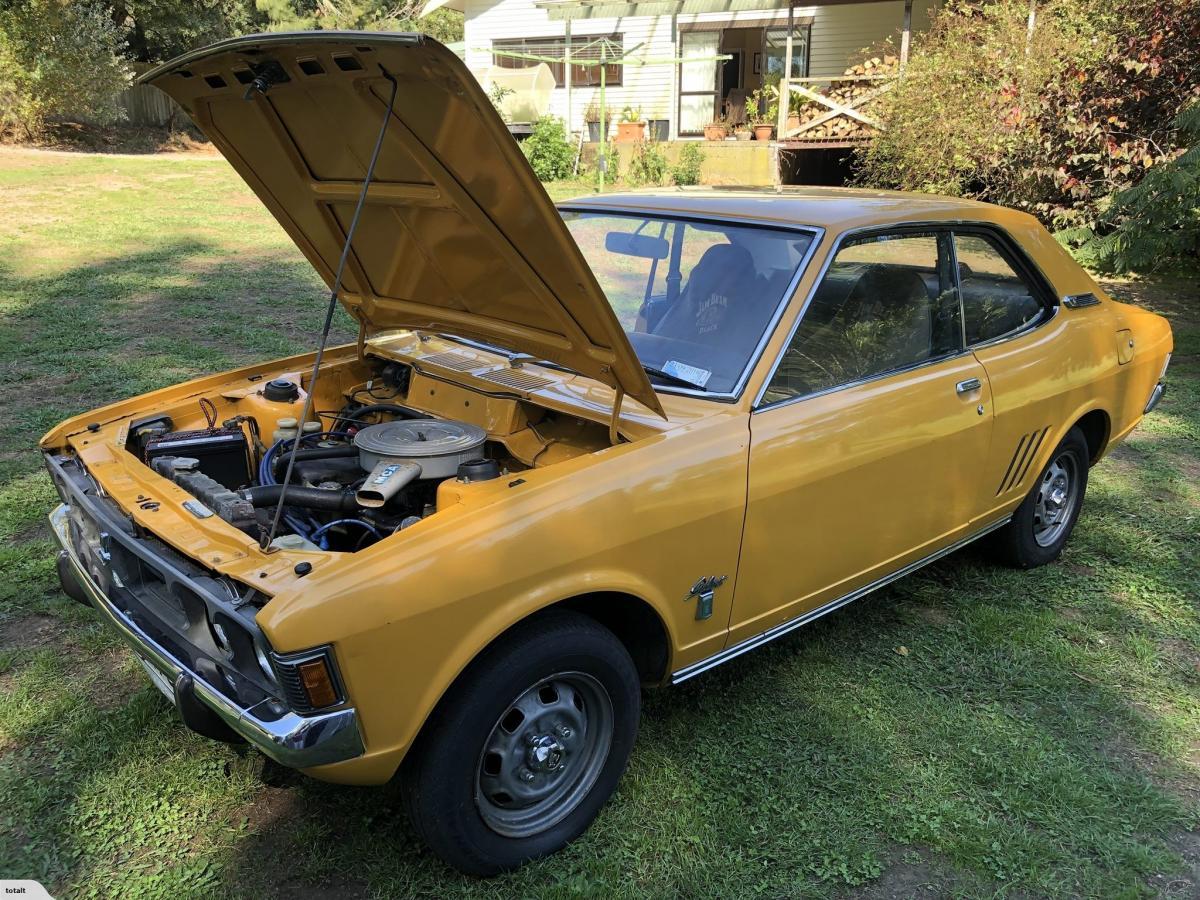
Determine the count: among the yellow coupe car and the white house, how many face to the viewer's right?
0

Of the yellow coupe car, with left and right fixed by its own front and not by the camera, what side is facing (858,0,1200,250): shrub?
back

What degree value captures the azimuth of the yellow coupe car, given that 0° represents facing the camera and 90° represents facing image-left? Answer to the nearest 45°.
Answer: approximately 45°

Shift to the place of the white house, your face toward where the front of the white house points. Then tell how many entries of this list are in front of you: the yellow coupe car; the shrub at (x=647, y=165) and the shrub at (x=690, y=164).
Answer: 3

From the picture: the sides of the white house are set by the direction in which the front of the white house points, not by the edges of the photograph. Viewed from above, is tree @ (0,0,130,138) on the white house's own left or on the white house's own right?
on the white house's own right

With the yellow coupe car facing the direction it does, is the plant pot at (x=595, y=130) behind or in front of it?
behind

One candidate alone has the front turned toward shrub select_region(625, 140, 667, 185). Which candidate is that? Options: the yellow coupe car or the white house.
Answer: the white house

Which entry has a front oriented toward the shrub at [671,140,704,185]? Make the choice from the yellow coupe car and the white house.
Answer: the white house

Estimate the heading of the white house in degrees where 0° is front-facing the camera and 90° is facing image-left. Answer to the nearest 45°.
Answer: approximately 0°

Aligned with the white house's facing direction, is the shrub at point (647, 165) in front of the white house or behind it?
in front

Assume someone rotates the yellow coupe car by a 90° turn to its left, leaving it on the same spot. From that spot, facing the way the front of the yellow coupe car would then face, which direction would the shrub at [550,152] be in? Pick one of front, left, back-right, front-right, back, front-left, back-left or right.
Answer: back-left
